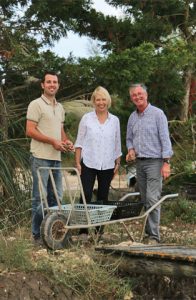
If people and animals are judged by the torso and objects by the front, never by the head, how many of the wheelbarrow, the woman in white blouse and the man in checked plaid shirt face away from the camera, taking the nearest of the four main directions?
0

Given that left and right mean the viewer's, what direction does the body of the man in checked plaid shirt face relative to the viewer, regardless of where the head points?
facing the viewer and to the left of the viewer

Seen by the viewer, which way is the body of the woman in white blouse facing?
toward the camera

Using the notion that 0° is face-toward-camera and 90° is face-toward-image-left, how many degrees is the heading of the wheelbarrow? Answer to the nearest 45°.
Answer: approximately 45°

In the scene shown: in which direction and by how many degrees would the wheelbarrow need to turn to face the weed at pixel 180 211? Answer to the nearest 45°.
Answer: approximately 180°

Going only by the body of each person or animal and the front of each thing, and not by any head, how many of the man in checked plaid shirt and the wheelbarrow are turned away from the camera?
0

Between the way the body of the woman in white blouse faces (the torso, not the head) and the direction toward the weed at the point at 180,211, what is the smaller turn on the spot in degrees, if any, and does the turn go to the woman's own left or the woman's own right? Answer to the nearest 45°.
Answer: approximately 135° to the woman's own left

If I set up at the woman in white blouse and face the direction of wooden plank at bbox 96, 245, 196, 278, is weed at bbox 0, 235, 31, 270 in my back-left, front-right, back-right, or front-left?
front-right
